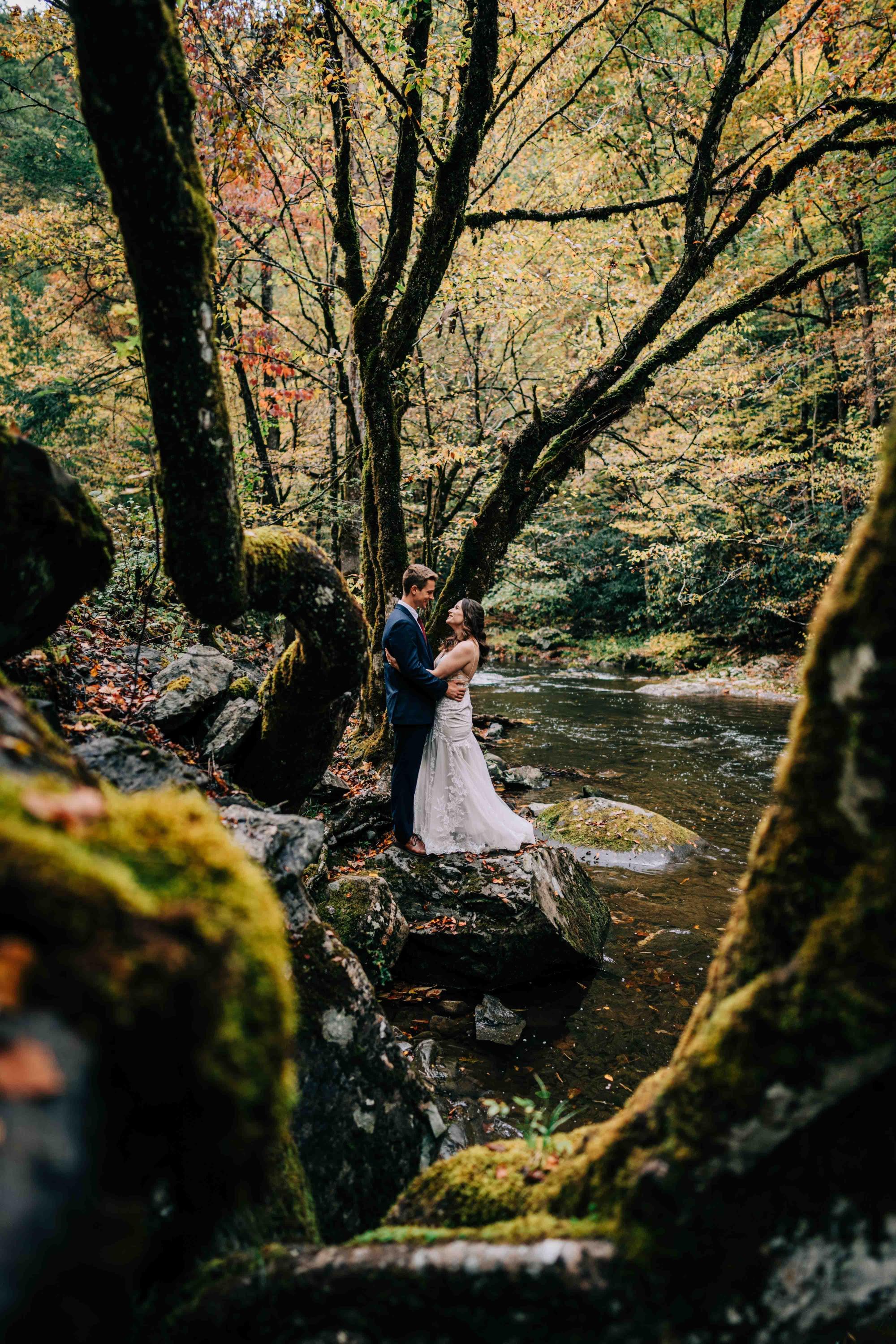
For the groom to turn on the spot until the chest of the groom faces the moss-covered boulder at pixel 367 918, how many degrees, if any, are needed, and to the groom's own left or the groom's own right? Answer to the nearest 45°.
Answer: approximately 90° to the groom's own right

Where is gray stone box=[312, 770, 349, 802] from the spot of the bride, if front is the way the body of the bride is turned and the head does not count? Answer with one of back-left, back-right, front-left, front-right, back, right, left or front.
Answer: front

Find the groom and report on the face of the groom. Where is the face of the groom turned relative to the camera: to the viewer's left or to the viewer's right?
to the viewer's right

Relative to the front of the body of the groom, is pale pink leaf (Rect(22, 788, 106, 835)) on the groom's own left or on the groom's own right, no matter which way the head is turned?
on the groom's own right

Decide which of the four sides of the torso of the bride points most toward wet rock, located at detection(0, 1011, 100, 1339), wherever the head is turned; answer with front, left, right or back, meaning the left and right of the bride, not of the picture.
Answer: left

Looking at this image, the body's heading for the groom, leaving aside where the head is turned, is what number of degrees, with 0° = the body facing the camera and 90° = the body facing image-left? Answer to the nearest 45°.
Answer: approximately 270°

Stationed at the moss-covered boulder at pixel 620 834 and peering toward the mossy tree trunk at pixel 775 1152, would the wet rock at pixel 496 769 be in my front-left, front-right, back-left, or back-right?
back-right

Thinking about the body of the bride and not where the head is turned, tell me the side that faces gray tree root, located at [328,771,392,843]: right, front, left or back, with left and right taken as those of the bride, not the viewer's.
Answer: front

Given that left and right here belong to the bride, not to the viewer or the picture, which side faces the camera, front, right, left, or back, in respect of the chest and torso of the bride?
left

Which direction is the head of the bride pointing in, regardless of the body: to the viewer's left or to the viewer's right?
to the viewer's left

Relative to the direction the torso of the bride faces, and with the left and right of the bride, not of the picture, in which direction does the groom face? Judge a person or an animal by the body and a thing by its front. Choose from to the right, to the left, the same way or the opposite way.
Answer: the opposite way
